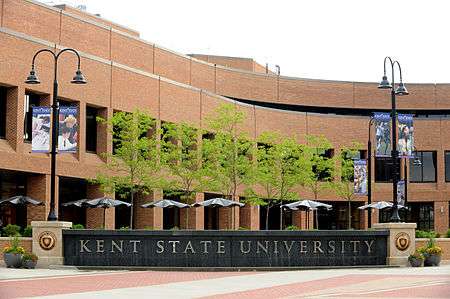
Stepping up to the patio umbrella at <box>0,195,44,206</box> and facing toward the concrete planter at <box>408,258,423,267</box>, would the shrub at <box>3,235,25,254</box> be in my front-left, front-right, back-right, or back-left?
front-right

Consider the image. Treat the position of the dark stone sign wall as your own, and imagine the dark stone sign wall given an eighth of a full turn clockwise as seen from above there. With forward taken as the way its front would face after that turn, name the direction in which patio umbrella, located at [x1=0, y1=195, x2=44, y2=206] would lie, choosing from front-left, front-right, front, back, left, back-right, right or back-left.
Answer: right

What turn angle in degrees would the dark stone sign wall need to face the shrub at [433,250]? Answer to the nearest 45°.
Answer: approximately 90° to its left

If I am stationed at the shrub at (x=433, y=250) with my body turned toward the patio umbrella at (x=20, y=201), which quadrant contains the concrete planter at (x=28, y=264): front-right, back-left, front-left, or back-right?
front-left

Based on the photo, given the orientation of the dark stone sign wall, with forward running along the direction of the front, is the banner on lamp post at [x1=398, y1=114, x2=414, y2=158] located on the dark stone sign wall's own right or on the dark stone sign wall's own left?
on the dark stone sign wall's own left

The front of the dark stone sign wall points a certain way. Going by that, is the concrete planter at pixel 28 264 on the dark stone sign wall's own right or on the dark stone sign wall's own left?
on the dark stone sign wall's own right

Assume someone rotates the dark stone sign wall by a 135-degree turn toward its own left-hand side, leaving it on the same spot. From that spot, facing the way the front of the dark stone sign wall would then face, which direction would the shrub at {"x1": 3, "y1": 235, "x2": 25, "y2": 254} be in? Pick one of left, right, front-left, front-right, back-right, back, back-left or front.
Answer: back-left

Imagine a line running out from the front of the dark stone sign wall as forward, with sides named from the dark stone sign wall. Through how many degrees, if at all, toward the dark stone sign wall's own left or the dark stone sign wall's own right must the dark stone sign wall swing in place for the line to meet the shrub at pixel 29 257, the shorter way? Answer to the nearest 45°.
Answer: approximately 90° to the dark stone sign wall's own right

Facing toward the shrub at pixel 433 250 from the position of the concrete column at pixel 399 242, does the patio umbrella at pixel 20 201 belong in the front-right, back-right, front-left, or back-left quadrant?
back-left

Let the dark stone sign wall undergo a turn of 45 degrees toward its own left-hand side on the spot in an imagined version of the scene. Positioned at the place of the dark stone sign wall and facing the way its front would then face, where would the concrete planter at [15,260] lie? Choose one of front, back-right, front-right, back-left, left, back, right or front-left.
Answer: back-right

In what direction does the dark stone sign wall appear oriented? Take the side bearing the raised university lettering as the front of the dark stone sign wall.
toward the camera

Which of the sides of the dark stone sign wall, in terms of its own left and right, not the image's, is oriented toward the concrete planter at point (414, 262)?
left

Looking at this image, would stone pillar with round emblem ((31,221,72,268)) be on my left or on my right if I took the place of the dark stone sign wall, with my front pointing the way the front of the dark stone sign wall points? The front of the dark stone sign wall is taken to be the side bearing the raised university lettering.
on my right
